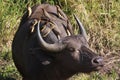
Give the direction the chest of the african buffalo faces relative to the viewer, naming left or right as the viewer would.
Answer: facing the viewer and to the right of the viewer
